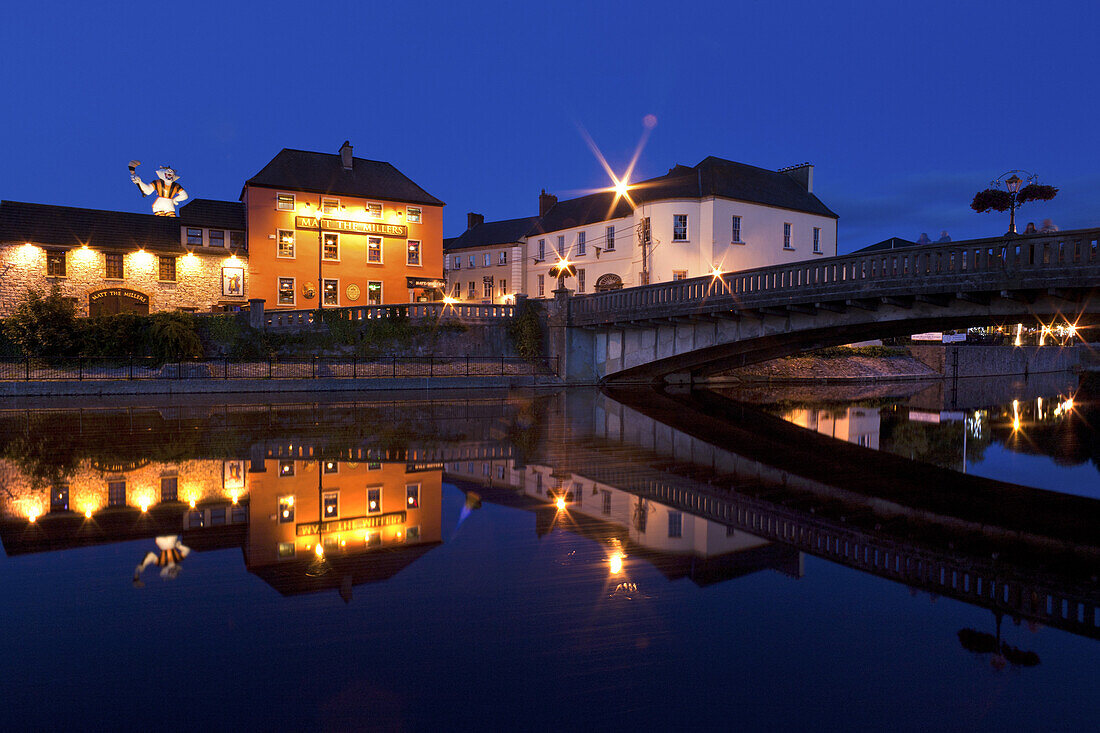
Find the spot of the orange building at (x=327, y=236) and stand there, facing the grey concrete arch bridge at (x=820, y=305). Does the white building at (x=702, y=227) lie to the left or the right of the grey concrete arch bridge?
left

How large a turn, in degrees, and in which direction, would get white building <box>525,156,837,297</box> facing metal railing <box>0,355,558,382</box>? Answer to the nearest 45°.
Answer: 0° — it already faces it

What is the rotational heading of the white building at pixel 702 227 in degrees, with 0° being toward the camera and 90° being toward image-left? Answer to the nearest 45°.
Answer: approximately 45°

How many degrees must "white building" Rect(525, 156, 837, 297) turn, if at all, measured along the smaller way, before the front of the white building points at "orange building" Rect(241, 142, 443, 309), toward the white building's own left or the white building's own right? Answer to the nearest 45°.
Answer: approximately 45° to the white building's own right
